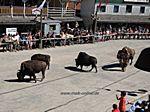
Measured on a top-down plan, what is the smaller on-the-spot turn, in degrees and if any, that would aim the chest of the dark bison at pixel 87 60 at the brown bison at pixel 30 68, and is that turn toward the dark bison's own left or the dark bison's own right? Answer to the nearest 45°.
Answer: approximately 45° to the dark bison's own left

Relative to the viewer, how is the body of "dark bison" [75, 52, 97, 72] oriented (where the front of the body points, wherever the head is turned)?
to the viewer's left
